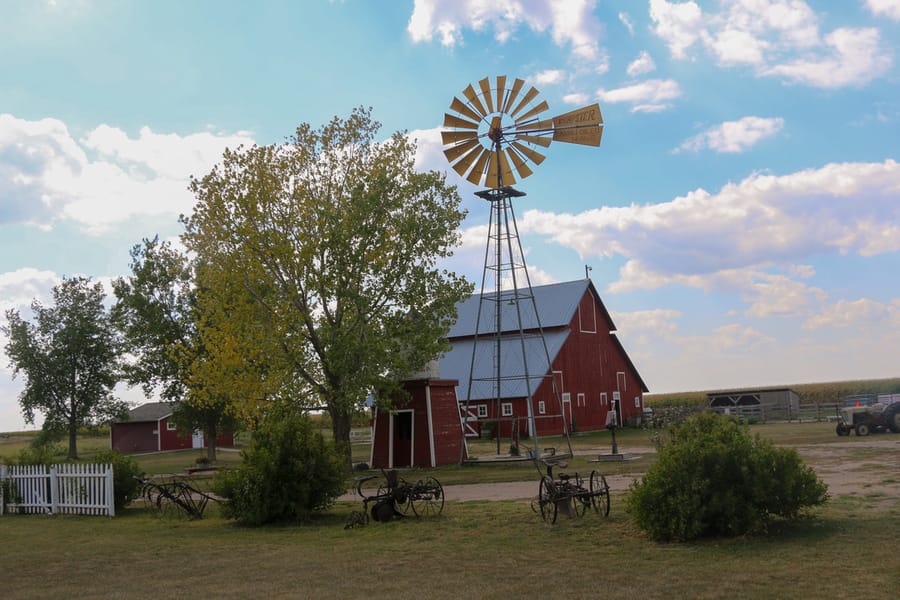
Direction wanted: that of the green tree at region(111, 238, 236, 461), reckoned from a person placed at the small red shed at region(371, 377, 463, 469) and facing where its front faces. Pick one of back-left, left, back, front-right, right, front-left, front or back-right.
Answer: right

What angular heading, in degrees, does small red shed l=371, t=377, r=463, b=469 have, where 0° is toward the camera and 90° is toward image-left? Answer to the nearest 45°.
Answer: approximately 45°

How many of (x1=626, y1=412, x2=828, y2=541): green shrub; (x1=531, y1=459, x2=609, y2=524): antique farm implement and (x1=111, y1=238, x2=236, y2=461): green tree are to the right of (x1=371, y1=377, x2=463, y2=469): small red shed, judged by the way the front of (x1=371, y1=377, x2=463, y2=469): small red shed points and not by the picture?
1

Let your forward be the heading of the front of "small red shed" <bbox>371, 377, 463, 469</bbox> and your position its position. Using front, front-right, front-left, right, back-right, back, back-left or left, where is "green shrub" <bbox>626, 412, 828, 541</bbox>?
front-left

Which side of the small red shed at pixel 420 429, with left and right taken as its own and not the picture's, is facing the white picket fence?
front

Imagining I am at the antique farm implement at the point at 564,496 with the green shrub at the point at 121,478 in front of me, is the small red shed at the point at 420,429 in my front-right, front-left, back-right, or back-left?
front-right

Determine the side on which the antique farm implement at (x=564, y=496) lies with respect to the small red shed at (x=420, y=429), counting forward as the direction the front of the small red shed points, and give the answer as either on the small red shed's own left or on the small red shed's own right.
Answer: on the small red shed's own left
